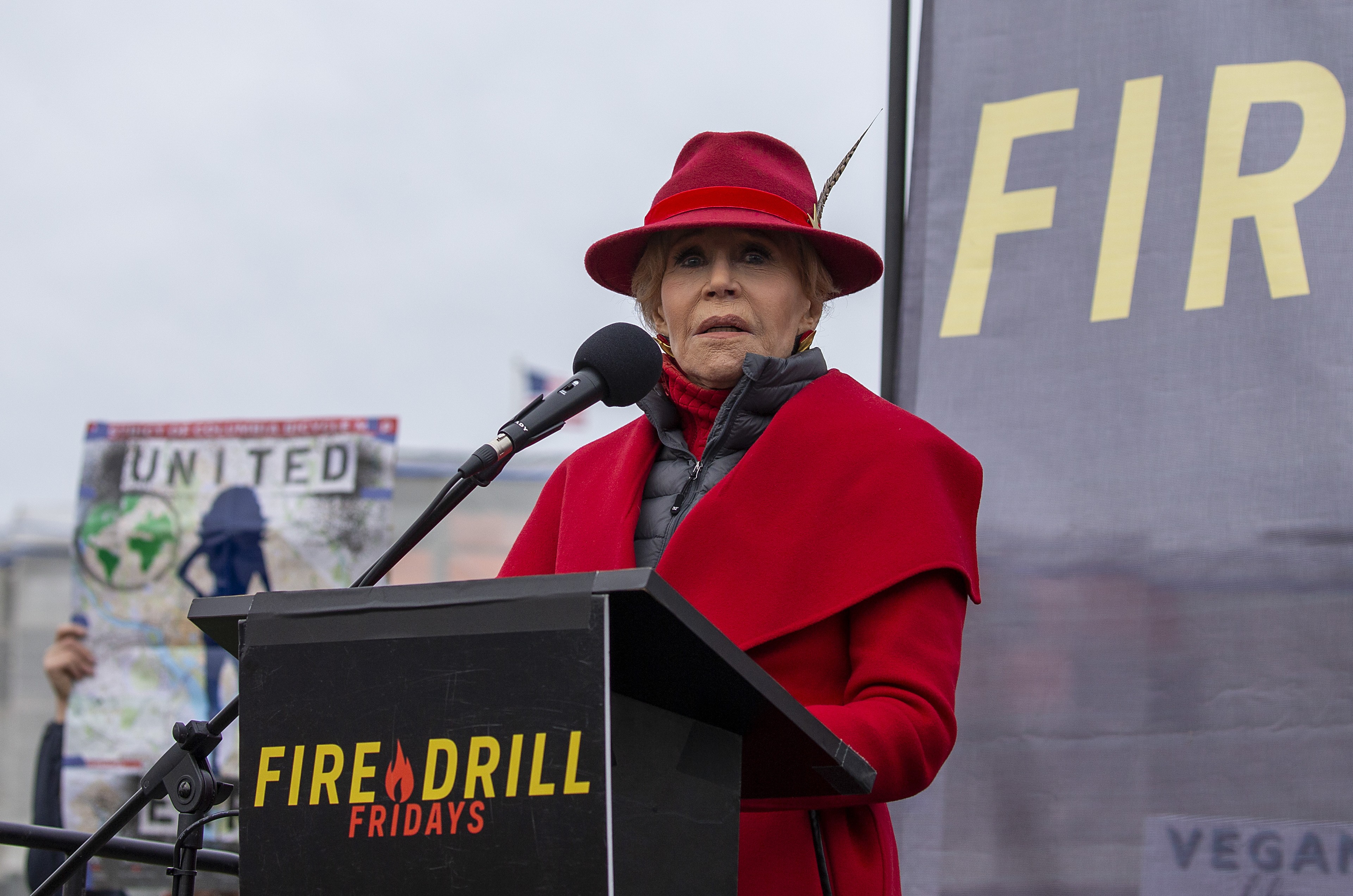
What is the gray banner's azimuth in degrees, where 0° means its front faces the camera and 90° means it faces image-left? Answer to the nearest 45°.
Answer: approximately 0°

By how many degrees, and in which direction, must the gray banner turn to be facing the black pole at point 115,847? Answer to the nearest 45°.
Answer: approximately 45° to its right
